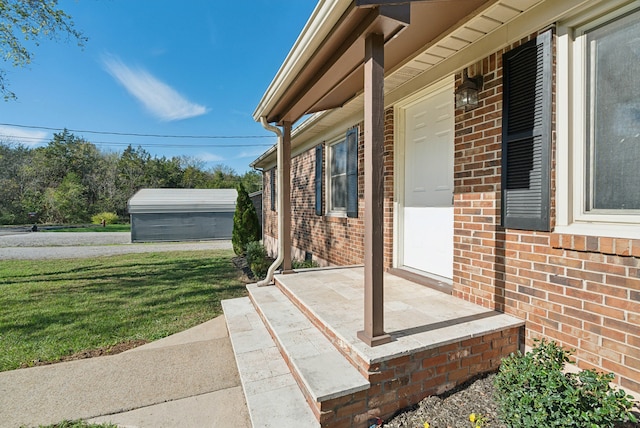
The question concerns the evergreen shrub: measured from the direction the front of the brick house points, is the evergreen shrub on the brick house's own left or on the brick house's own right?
on the brick house's own right

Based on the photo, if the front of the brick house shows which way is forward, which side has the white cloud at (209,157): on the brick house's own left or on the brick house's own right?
on the brick house's own right

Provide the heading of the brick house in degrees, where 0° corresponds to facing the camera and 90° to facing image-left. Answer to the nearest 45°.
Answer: approximately 45°

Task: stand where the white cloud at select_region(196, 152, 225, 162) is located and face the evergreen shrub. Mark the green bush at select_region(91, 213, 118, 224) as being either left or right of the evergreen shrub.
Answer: right

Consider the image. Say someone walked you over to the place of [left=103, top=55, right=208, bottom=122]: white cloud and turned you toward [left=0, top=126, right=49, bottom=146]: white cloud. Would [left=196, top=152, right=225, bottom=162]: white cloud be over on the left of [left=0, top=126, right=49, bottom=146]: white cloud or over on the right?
right

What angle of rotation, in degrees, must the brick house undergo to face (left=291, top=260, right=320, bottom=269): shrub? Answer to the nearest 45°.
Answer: approximately 90° to its right

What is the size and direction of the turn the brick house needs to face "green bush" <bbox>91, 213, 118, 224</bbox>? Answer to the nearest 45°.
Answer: approximately 90° to its right
